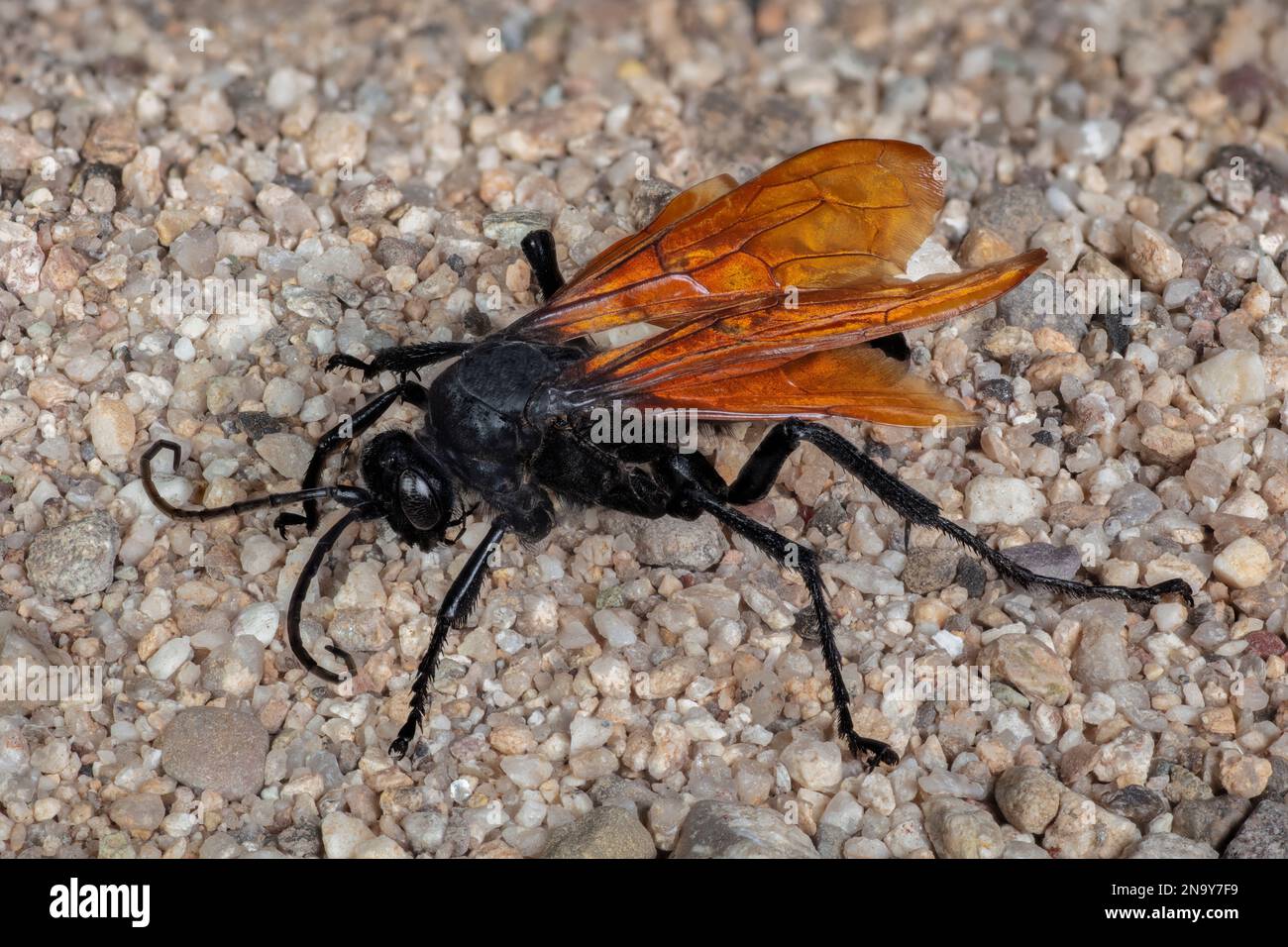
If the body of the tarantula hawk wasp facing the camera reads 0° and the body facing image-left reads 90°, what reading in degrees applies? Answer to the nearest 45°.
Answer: approximately 45°
